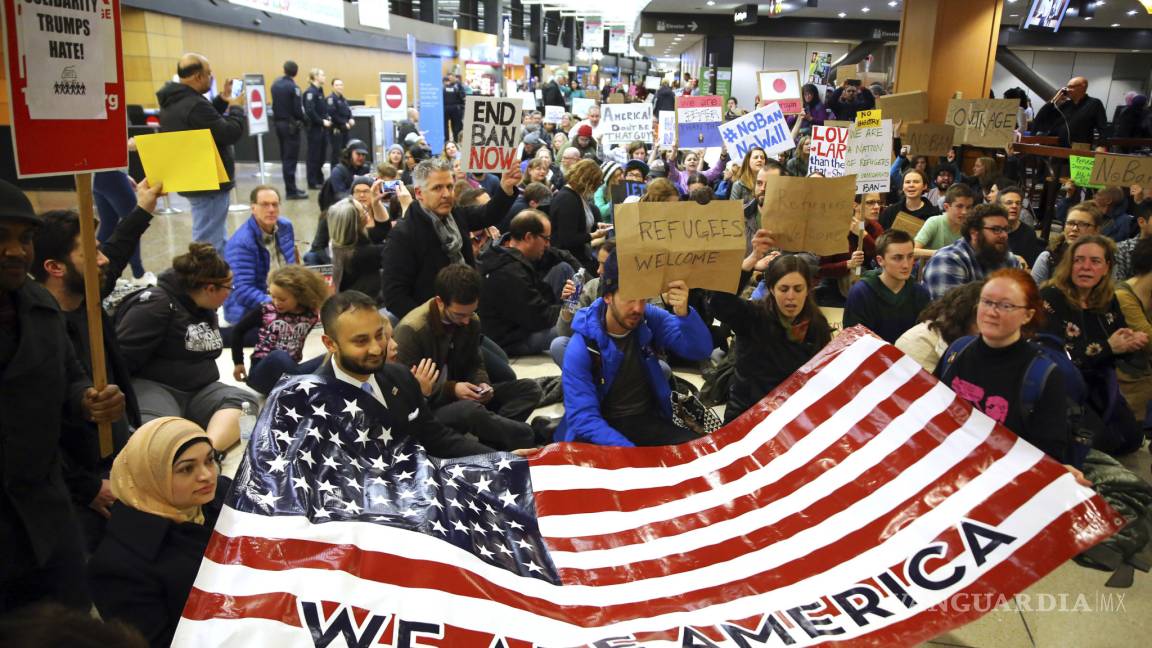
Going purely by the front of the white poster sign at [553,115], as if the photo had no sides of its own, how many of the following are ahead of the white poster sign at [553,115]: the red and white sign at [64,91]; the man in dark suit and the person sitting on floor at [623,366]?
3

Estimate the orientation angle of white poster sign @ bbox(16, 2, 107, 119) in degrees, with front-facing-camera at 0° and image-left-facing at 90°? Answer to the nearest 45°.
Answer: approximately 0°

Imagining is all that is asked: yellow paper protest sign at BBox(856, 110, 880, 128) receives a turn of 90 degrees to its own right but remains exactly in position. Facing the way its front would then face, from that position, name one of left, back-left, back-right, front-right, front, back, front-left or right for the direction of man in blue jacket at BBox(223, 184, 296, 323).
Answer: front-left

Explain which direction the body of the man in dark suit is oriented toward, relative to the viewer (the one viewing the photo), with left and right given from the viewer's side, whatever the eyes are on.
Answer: facing the viewer and to the right of the viewer

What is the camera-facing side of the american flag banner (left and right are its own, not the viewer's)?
front

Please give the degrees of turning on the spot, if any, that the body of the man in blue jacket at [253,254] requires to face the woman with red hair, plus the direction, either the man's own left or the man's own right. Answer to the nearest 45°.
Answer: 0° — they already face them

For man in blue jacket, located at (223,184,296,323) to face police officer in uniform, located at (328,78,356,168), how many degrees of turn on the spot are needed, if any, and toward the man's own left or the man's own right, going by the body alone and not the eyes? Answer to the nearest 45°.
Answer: approximately 135° to the man's own left

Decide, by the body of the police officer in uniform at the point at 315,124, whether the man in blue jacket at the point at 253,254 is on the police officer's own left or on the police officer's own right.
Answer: on the police officer's own right

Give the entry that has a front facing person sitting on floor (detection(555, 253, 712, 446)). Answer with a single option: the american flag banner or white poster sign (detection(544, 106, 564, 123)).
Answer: the white poster sign

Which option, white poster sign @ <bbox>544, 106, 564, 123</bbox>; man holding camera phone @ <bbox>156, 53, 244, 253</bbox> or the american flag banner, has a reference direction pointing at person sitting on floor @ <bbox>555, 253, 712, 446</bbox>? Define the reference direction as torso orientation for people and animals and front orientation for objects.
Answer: the white poster sign

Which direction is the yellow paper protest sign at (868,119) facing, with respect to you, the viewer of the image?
facing the viewer

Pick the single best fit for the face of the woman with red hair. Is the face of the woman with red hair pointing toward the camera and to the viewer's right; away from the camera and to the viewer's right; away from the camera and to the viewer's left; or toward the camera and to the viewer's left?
toward the camera and to the viewer's left

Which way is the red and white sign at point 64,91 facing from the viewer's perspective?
toward the camera

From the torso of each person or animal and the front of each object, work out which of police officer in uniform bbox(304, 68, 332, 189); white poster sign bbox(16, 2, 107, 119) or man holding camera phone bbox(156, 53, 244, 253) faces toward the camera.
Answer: the white poster sign

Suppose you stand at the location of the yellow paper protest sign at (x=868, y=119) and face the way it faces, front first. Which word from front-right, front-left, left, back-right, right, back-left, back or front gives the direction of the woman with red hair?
front
